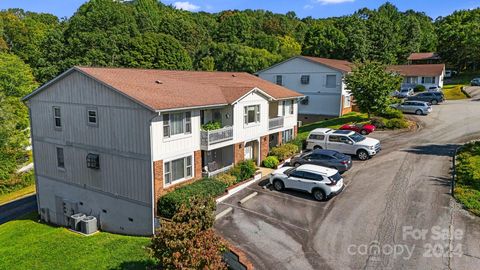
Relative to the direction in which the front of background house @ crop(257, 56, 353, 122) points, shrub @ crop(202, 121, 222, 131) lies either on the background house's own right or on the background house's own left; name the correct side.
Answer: on the background house's own right

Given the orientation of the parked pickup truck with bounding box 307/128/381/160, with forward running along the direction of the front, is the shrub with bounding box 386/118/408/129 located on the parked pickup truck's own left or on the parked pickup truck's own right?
on the parked pickup truck's own left

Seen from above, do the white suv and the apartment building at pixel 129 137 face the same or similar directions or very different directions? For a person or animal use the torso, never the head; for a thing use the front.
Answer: very different directions

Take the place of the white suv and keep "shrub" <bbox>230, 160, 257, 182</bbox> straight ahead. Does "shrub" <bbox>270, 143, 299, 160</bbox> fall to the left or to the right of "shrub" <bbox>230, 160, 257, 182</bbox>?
right

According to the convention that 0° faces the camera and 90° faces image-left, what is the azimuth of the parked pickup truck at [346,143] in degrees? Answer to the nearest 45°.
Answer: approximately 315°

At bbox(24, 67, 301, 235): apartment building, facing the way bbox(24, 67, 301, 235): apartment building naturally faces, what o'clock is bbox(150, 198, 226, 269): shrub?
The shrub is roughly at 1 o'clock from the apartment building.

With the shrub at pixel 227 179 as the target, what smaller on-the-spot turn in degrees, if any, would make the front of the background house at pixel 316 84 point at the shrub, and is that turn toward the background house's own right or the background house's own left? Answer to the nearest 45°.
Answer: approximately 90° to the background house's own right

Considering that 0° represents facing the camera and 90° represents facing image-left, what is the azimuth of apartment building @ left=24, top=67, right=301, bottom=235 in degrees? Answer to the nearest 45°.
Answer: approximately 315°

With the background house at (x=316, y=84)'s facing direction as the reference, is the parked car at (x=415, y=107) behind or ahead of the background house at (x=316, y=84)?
ahead
